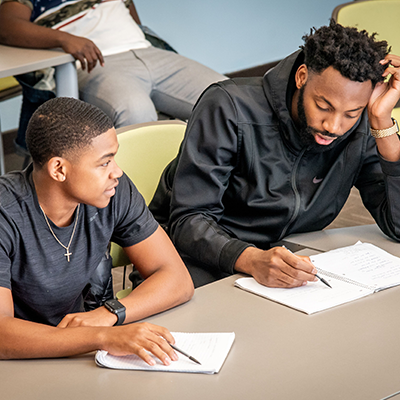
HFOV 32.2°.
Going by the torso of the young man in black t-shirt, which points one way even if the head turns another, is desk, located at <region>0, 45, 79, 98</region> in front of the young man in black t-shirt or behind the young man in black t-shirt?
behind

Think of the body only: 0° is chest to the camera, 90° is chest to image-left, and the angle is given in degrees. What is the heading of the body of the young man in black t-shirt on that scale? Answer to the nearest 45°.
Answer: approximately 315°

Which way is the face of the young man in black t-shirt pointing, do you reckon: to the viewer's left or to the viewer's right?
to the viewer's right

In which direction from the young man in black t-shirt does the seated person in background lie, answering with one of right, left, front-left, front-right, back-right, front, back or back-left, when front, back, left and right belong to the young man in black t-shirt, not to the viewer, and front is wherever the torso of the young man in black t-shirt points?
back-left

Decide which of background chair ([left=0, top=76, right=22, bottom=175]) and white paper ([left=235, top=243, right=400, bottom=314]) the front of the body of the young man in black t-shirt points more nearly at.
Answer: the white paper

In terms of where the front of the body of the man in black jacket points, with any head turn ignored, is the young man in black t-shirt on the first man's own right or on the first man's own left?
on the first man's own right

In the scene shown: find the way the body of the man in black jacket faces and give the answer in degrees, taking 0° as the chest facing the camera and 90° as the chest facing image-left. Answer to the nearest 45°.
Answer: approximately 315°

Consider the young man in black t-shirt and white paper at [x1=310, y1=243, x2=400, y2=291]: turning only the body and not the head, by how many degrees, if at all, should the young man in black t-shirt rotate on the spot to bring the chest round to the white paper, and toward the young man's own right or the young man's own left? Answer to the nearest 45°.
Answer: approximately 45° to the young man's own left
